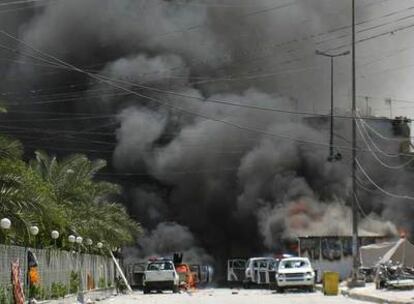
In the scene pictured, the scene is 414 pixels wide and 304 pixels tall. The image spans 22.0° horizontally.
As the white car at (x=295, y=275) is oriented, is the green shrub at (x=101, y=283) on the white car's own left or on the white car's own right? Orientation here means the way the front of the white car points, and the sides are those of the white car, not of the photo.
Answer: on the white car's own right

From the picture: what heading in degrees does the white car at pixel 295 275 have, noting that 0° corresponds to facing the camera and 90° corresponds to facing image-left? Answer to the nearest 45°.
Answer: approximately 0°

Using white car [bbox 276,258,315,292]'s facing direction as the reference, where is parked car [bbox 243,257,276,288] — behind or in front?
behind
